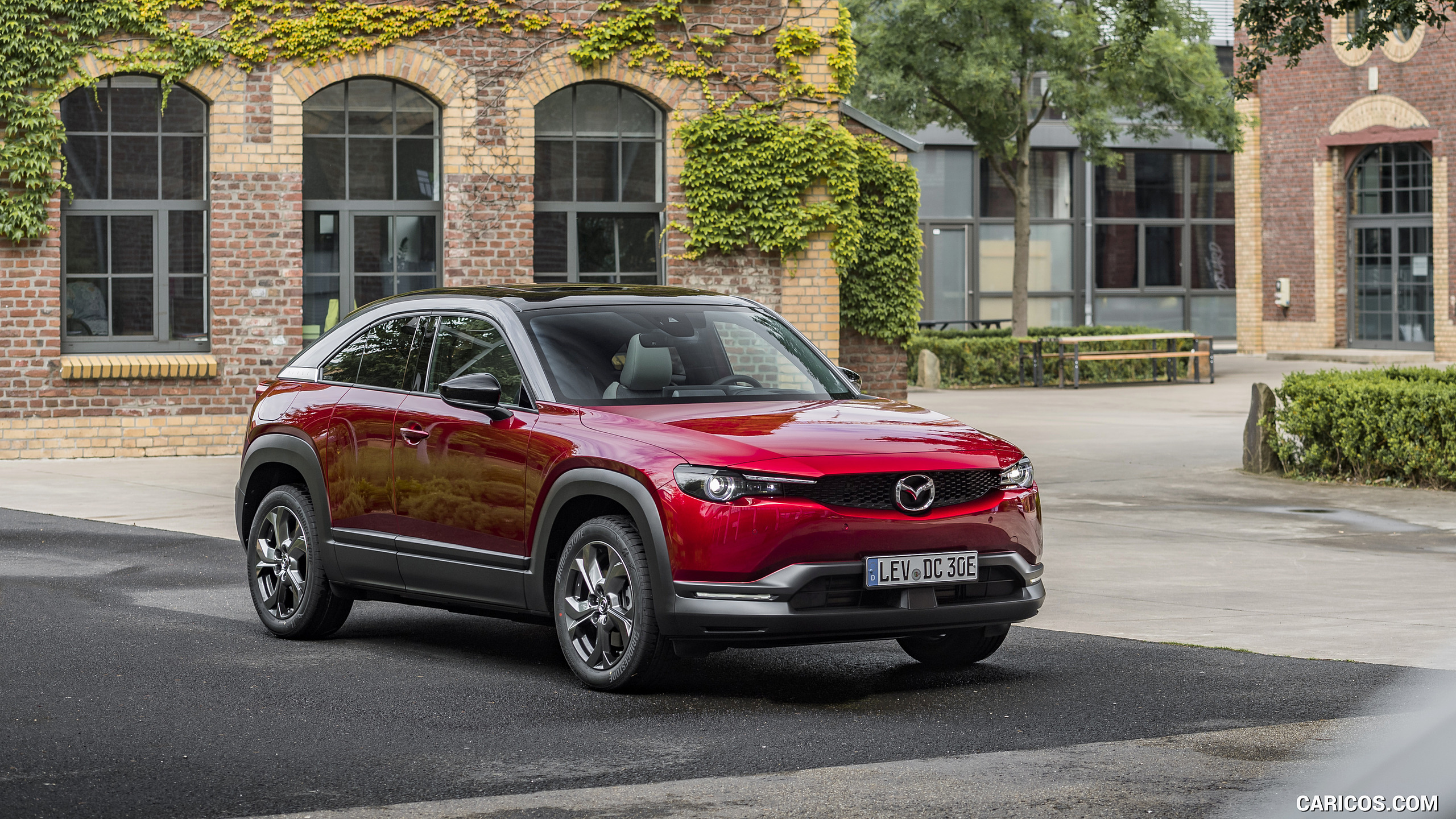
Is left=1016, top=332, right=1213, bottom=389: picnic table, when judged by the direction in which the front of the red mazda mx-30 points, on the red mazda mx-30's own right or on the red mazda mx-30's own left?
on the red mazda mx-30's own left

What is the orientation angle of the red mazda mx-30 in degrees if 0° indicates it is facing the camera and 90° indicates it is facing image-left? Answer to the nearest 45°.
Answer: approximately 315°

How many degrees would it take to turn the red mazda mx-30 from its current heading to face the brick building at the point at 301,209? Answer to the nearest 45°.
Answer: approximately 135° to its left

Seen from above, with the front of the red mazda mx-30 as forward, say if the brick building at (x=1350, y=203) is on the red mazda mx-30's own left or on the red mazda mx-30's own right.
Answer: on the red mazda mx-30's own left

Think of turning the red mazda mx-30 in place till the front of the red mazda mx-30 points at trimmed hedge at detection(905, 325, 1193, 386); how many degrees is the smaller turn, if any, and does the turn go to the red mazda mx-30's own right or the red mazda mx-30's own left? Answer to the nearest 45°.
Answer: approximately 135° to the red mazda mx-30's own left

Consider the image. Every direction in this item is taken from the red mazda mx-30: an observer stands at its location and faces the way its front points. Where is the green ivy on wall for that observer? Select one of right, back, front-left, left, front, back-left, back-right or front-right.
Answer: back-left

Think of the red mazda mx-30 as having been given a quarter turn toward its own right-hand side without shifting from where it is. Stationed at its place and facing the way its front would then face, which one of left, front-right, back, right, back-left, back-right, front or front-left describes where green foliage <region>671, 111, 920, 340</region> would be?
back-right

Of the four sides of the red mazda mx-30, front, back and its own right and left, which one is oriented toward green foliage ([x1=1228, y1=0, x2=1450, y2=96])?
left
